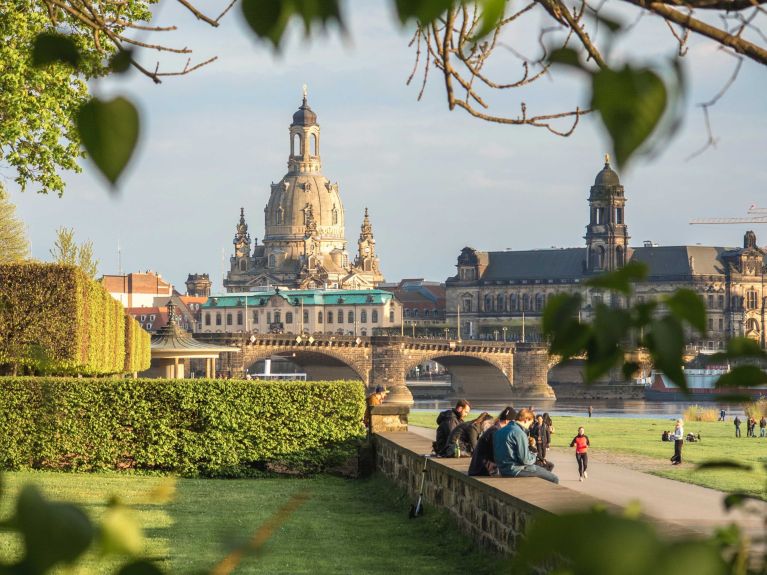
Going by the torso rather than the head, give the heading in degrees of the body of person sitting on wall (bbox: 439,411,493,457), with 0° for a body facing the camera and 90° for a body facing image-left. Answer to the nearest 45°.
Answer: approximately 270°

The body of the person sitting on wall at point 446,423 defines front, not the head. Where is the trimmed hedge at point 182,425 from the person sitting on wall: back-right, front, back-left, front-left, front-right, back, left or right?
back-left

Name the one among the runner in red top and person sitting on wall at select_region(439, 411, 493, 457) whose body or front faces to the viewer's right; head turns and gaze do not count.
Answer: the person sitting on wall

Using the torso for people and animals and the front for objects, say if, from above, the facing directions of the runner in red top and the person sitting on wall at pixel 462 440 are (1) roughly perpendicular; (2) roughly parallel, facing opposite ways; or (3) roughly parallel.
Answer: roughly perpendicular

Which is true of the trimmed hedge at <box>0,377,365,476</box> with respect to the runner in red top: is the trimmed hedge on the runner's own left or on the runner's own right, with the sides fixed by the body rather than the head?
on the runner's own right

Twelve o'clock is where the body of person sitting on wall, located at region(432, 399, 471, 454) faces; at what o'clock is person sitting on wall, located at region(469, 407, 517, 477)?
person sitting on wall, located at region(469, 407, 517, 477) is roughly at 3 o'clock from person sitting on wall, located at region(432, 399, 471, 454).

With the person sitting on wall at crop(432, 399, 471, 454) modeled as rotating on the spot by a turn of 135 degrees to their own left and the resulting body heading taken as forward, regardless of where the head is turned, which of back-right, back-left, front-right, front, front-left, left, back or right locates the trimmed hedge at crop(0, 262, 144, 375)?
front

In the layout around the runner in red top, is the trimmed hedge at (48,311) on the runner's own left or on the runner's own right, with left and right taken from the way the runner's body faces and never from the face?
on the runner's own right

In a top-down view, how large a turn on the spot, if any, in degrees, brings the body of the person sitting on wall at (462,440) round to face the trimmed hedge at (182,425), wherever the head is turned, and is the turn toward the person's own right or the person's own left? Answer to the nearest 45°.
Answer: approximately 135° to the person's own left

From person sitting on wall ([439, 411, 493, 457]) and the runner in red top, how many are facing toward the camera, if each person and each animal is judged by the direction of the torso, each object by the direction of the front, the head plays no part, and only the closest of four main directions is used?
1

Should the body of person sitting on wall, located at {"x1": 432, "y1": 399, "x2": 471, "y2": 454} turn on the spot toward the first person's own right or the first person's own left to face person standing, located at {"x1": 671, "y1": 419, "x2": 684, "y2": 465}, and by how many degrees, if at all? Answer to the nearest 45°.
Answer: approximately 45° to the first person's own left

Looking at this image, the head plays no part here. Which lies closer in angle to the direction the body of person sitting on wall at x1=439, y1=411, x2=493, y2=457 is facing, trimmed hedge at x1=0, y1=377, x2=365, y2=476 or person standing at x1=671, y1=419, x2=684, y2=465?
the person standing

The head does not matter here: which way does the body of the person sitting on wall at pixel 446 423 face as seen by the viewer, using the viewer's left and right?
facing to the right of the viewer

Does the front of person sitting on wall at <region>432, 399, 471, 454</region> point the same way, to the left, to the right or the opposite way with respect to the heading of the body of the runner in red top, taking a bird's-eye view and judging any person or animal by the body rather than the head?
to the left
